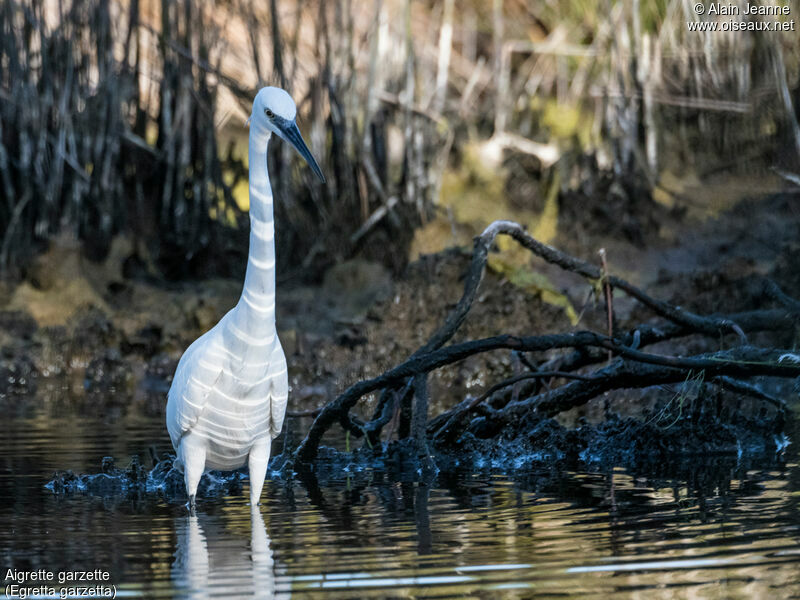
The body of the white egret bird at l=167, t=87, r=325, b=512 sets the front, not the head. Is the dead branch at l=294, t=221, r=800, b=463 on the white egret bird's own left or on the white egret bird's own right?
on the white egret bird's own left

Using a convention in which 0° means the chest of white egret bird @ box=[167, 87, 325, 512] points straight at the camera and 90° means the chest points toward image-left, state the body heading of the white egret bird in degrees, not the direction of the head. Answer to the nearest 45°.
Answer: approximately 315°
